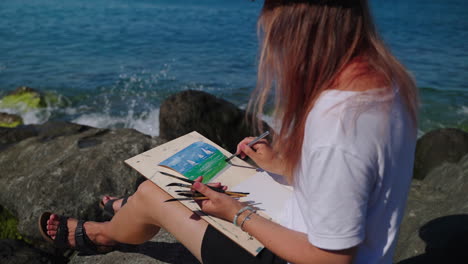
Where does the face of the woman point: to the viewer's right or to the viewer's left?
to the viewer's left

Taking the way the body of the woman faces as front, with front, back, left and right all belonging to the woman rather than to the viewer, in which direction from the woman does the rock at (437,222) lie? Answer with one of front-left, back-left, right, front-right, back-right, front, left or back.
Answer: back-right

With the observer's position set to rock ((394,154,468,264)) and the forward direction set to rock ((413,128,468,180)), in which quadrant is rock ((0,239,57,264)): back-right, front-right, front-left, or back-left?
back-left

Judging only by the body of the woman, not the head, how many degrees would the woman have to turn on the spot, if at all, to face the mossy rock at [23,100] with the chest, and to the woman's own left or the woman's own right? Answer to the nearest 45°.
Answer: approximately 45° to the woman's own right

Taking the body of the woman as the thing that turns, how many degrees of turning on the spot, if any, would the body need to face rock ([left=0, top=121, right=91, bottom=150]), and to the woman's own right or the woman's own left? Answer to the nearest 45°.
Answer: approximately 45° to the woman's own right

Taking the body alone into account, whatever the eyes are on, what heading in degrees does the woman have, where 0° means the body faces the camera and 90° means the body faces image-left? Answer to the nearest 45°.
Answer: approximately 90°
